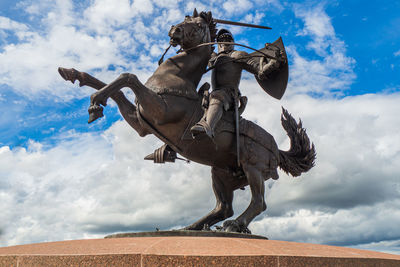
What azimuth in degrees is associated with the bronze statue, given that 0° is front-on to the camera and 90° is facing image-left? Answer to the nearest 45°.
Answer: approximately 90°
